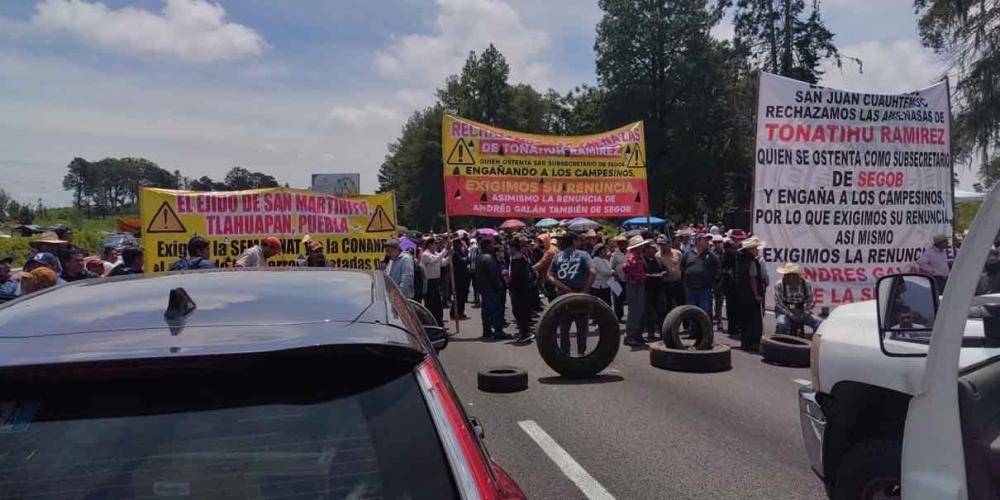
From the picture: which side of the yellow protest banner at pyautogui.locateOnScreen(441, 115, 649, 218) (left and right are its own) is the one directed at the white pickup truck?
front

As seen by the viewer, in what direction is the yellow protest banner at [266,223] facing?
toward the camera

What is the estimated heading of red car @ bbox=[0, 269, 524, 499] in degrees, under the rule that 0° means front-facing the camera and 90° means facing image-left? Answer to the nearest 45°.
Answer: approximately 180°

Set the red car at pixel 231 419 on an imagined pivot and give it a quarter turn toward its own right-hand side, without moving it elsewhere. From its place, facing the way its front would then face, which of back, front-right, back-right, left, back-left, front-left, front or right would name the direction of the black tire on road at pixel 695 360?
front-left

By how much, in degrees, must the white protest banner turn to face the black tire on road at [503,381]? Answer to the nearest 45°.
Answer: approximately 45° to its right

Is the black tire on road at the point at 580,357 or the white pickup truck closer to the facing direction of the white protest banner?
the white pickup truck

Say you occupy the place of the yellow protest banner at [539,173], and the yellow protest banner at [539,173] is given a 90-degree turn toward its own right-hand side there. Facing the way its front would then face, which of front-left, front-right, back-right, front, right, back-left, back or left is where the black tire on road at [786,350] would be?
back-left

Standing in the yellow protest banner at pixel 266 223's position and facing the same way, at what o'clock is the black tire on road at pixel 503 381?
The black tire on road is roughly at 11 o'clock from the yellow protest banner.

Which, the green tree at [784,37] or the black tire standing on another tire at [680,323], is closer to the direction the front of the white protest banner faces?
the black tire standing on another tire

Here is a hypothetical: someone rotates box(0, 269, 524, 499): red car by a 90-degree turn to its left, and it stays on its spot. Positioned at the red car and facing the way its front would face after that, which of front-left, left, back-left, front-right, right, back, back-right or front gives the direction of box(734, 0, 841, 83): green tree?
back-right

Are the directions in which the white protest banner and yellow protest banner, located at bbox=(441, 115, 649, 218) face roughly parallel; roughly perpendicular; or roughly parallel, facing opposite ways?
roughly parallel

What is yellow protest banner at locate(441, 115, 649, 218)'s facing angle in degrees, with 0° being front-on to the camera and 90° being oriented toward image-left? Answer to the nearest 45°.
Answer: approximately 0°

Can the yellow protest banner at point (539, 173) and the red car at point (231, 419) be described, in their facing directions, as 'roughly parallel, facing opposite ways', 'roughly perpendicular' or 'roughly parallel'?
roughly parallel, facing opposite ways

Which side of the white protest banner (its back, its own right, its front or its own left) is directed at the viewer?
front

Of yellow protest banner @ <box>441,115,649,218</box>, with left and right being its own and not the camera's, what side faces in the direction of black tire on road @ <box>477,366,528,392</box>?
front

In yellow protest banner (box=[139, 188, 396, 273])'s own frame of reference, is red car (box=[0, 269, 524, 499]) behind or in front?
in front

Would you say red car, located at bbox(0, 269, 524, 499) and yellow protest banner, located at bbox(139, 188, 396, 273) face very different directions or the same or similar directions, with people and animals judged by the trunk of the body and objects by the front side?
very different directions
